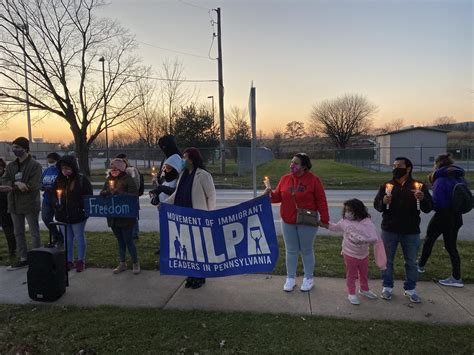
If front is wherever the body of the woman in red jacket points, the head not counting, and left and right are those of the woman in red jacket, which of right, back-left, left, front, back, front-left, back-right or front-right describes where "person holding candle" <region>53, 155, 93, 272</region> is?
front-right

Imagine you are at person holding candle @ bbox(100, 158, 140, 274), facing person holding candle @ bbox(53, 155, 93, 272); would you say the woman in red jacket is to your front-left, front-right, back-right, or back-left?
back-left

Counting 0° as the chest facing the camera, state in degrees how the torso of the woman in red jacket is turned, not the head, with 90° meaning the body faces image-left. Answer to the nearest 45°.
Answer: approximately 45°

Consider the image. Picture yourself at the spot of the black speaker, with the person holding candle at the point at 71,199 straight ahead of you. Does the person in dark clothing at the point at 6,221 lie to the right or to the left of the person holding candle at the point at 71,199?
left

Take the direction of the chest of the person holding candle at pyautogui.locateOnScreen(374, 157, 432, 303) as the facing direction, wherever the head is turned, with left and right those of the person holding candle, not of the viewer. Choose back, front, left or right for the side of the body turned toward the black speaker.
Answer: right

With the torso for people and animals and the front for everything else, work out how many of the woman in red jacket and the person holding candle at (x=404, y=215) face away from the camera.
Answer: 0

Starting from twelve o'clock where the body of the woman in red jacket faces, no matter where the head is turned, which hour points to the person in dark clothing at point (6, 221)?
The person in dark clothing is roughly at 2 o'clock from the woman in red jacket.

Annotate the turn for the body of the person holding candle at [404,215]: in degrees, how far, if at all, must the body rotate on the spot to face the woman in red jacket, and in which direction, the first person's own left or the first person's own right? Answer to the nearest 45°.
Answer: approximately 90° to the first person's own right

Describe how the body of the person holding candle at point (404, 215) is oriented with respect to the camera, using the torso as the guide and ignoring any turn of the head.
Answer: toward the camera
